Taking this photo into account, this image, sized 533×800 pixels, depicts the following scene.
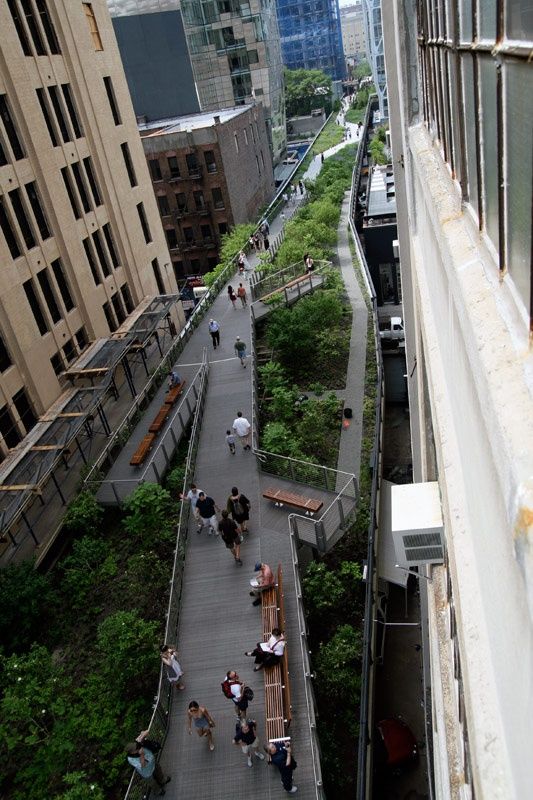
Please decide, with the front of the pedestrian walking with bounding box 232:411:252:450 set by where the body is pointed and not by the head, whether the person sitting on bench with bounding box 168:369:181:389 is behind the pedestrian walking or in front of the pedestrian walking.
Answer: in front

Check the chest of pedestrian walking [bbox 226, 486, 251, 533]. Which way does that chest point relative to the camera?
away from the camera

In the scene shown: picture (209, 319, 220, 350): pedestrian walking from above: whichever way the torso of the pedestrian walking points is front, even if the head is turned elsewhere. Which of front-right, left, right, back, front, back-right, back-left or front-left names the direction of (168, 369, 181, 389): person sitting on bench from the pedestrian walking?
front-right

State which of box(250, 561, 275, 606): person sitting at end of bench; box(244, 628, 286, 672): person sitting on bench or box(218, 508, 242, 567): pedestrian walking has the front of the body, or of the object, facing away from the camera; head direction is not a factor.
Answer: box(218, 508, 242, 567): pedestrian walking

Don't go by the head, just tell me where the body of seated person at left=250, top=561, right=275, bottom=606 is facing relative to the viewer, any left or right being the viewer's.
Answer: facing to the left of the viewer

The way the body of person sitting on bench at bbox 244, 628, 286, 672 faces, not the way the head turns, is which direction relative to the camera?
to the viewer's left

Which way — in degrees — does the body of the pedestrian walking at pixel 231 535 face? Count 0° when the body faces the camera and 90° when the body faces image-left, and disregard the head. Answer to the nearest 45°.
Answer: approximately 180°

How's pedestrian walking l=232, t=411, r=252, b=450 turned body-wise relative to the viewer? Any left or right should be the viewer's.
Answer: facing away from the viewer
